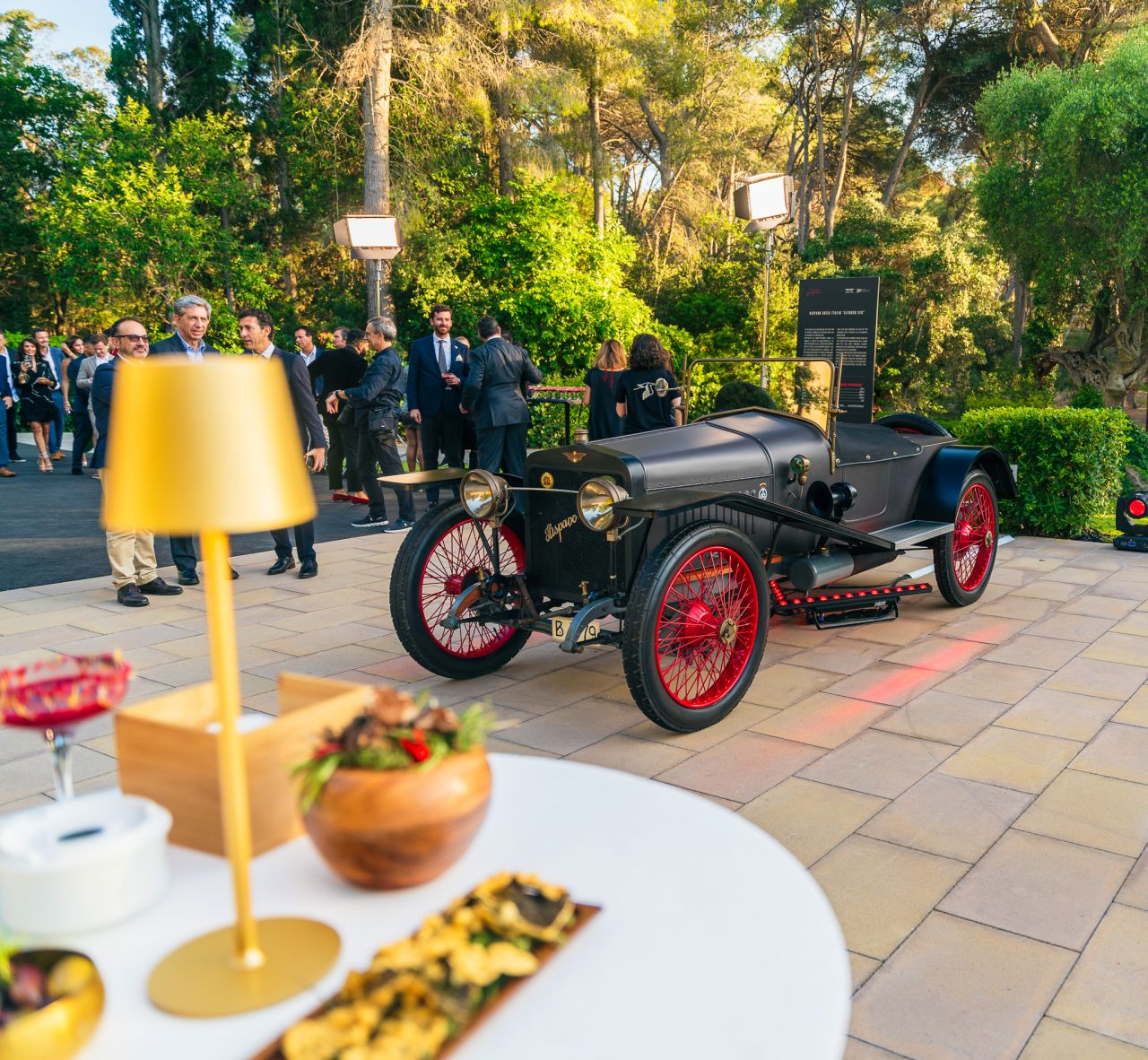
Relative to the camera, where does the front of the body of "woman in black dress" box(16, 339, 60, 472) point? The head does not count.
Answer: toward the camera

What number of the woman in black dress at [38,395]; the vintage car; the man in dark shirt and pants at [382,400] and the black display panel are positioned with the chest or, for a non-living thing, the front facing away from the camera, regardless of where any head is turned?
0

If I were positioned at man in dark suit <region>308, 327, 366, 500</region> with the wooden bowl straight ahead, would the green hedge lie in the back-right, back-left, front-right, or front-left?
front-left

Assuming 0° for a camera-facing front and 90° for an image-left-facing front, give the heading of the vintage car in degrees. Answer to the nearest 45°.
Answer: approximately 45°

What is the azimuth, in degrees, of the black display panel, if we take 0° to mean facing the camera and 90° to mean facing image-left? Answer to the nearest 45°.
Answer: approximately 0°

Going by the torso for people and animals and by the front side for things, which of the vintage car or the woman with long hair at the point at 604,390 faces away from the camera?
the woman with long hair

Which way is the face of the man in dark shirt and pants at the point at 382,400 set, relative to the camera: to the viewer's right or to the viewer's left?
to the viewer's left

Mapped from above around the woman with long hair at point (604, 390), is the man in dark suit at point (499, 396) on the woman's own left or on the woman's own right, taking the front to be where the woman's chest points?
on the woman's own left

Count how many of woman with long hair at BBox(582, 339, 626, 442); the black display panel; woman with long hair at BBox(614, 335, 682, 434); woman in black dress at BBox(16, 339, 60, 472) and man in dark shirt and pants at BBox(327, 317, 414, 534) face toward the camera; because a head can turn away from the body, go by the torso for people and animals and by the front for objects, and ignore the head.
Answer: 2

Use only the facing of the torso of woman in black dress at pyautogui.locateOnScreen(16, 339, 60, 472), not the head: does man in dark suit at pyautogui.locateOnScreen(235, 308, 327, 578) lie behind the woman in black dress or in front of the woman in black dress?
in front

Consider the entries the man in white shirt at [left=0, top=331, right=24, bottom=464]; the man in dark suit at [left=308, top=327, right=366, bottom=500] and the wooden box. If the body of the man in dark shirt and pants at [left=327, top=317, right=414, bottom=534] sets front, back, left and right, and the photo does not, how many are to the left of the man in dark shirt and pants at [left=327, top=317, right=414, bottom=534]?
1

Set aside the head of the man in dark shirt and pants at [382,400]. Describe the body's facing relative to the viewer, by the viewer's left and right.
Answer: facing to the left of the viewer

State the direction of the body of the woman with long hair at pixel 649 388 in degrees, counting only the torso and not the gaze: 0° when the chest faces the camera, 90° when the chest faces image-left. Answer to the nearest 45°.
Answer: approximately 180°

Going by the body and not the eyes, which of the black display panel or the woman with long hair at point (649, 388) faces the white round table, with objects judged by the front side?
the black display panel

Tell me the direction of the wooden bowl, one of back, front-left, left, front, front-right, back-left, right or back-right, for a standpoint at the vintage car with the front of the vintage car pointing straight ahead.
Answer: front-left

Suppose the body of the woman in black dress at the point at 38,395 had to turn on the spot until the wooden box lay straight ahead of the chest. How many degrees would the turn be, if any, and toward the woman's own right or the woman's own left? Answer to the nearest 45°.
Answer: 0° — they already face it

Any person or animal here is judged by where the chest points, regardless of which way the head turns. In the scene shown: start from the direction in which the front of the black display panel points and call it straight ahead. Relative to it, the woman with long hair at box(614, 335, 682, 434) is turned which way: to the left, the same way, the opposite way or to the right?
the opposite way
